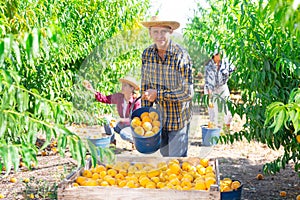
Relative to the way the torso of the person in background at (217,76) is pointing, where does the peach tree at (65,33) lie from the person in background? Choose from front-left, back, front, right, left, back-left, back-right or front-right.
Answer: front-right

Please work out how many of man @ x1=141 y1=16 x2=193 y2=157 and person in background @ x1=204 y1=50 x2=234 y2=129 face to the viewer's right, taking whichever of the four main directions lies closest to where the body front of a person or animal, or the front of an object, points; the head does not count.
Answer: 0

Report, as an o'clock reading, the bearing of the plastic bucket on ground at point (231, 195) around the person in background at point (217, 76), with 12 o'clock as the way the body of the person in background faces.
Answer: The plastic bucket on ground is roughly at 12 o'clock from the person in background.

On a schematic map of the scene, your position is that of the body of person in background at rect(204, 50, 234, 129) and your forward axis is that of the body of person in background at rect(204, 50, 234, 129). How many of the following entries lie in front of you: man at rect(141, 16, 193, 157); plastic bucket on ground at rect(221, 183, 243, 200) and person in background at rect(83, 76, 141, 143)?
3

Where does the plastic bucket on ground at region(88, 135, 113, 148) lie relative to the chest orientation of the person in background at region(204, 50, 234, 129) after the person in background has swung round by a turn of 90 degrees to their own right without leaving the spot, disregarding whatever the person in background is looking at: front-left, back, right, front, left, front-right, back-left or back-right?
front-left

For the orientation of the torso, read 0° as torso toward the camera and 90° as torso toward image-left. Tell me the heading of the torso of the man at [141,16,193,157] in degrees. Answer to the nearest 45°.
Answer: approximately 45°

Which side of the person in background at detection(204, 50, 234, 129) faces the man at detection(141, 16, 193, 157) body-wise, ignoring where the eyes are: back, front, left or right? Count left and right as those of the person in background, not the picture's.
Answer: front

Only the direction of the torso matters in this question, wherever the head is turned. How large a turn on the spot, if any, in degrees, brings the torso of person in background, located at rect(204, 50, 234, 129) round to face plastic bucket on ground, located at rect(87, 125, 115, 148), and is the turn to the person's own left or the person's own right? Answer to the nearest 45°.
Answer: approximately 45° to the person's own right

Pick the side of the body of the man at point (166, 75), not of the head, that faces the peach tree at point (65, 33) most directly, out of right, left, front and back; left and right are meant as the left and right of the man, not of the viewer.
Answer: right
